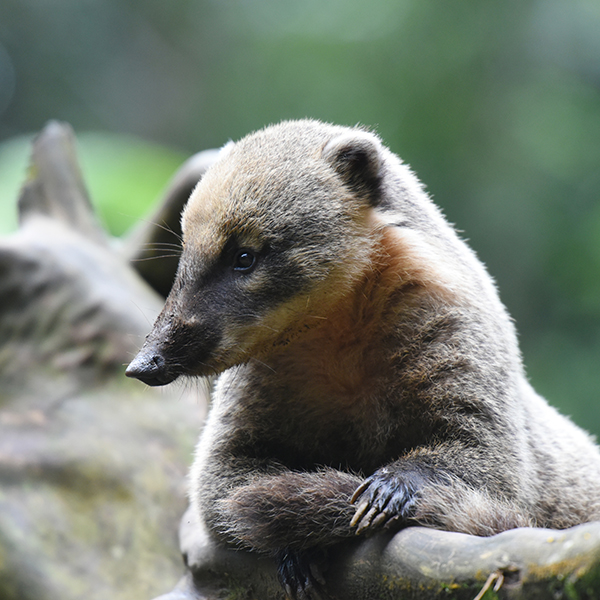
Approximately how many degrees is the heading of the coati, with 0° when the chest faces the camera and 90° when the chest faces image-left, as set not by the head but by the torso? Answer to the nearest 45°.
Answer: approximately 45°
